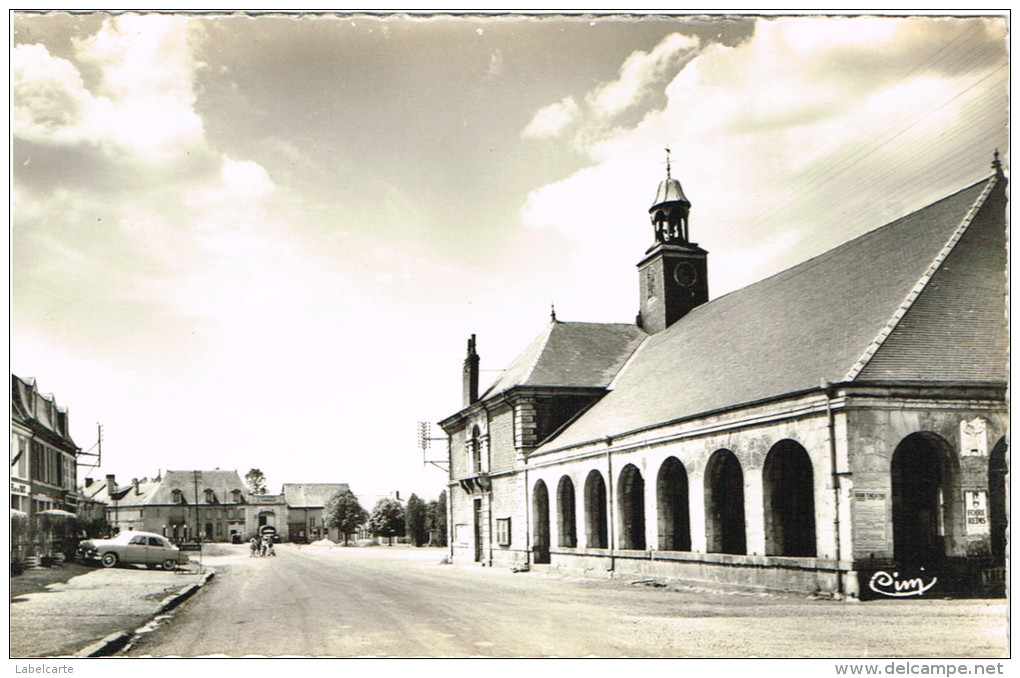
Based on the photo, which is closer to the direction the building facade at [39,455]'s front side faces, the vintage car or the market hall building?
the market hall building

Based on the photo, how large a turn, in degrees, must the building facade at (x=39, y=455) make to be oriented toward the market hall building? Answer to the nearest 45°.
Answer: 0° — it already faces it

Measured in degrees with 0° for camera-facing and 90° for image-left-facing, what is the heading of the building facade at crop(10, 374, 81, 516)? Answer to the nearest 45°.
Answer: approximately 315°

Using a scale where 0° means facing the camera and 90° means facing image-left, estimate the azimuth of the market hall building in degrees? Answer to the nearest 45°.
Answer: approximately 45°
